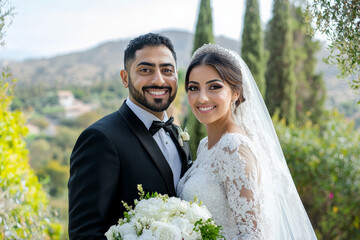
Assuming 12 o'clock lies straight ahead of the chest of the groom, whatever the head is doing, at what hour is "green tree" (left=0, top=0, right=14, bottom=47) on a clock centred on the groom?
The green tree is roughly at 5 o'clock from the groom.

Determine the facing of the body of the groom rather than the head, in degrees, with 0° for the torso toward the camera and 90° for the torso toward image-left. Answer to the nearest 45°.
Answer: approximately 315°

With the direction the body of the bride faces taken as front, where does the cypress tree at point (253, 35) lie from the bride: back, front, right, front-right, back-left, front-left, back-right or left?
back-right

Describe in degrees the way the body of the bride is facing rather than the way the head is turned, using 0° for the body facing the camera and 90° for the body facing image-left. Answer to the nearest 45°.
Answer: approximately 45°

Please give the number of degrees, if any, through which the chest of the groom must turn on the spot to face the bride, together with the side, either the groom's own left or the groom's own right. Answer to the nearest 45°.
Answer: approximately 45° to the groom's own left

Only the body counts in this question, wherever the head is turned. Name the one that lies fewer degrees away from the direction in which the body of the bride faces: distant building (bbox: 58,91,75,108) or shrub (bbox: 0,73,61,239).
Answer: the shrub

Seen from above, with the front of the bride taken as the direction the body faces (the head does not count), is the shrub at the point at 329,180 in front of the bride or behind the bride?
behind

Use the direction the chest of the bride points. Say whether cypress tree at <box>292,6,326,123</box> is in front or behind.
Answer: behind

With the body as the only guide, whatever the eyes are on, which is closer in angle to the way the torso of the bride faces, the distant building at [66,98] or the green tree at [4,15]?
the green tree

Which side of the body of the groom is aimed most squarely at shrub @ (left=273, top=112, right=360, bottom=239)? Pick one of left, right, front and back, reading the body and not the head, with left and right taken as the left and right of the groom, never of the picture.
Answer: left

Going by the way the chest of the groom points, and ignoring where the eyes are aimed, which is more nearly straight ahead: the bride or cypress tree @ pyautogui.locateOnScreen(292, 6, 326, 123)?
the bride
